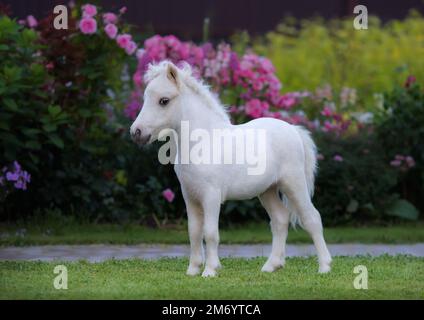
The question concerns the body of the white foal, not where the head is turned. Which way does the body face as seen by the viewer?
to the viewer's left

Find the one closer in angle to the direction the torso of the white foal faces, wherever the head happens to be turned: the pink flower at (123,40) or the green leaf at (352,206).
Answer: the pink flower

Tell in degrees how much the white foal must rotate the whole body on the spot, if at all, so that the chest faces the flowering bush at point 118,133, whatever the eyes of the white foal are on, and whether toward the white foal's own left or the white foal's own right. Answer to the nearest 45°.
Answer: approximately 90° to the white foal's own right

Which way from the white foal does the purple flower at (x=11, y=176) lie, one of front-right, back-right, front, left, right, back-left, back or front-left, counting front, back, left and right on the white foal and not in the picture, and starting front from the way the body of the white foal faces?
front-right

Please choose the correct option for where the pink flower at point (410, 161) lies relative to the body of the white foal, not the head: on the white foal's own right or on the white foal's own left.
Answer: on the white foal's own right

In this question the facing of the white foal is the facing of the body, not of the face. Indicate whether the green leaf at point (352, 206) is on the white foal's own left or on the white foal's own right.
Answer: on the white foal's own right

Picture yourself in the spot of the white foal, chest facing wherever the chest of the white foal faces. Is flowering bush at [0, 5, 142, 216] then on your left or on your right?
on your right

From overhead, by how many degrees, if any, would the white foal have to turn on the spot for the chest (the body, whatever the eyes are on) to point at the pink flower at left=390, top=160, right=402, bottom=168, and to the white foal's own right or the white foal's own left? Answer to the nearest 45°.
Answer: approximately 135° to the white foal's own right

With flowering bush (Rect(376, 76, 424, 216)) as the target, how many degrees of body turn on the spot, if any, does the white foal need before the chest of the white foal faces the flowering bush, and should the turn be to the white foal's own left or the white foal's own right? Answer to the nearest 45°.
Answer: approximately 135° to the white foal's own right
